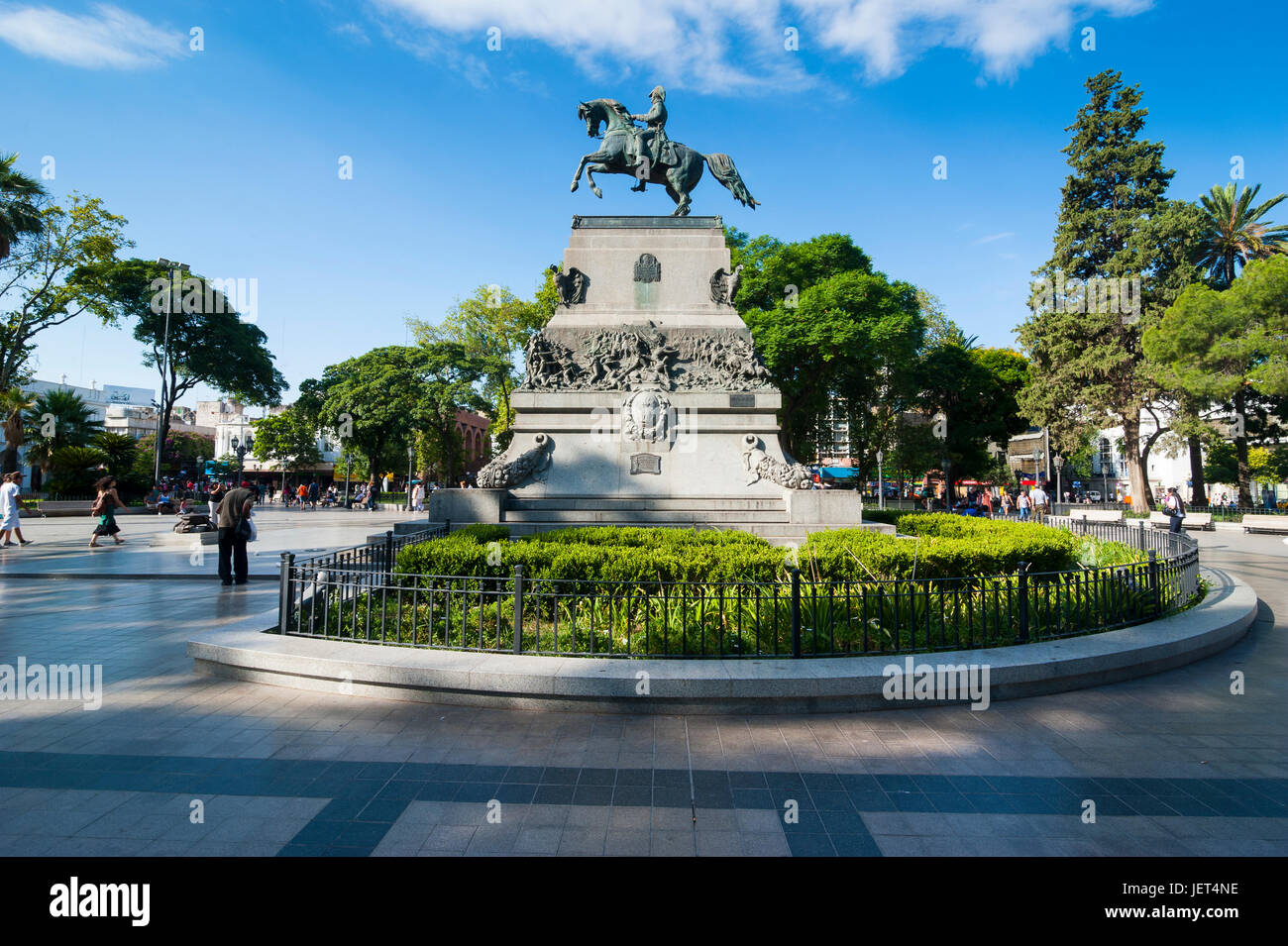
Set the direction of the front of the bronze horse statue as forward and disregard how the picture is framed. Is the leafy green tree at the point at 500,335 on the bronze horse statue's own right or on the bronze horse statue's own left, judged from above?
on the bronze horse statue's own right

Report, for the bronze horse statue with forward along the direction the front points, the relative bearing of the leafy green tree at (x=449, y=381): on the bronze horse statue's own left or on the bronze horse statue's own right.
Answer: on the bronze horse statue's own right

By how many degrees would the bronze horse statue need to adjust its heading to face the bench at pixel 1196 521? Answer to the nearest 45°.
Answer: approximately 135° to its right

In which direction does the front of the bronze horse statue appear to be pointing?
to the viewer's left

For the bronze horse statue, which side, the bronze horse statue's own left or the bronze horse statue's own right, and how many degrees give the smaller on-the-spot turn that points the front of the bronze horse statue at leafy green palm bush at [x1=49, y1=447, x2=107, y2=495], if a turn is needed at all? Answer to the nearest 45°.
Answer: approximately 45° to the bronze horse statue's own right

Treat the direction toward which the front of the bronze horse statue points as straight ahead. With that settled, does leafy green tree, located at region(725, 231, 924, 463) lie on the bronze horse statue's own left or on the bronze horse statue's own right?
on the bronze horse statue's own right

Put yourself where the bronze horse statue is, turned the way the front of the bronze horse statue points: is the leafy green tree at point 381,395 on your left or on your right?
on your right

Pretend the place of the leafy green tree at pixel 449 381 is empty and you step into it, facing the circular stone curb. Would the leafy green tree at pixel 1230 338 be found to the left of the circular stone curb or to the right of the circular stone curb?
left
